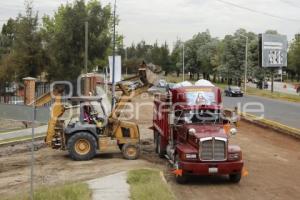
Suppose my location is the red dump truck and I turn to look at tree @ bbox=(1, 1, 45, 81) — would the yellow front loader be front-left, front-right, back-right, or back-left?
front-left

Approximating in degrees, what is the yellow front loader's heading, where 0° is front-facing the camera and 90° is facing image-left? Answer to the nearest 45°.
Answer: approximately 270°

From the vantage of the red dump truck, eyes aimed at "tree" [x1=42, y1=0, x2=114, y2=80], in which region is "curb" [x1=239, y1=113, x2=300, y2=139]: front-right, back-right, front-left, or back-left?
front-right

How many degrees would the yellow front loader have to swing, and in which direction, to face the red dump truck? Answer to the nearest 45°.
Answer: approximately 45° to its right

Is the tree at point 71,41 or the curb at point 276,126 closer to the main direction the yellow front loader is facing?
the curb

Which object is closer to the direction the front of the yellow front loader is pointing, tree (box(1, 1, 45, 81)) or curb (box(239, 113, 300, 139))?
the curb

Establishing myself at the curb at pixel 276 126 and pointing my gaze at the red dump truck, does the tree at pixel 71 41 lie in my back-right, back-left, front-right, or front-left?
back-right

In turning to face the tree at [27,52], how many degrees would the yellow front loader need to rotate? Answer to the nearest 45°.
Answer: approximately 90° to its left

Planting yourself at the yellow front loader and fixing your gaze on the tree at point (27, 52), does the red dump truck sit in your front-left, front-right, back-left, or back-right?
back-right

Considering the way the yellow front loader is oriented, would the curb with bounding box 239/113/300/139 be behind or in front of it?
in front

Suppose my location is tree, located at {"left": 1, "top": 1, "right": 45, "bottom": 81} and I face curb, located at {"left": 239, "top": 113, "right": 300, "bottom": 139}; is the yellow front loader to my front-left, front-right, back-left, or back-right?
front-right

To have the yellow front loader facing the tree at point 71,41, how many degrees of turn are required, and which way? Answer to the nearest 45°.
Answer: approximately 90° to its left
